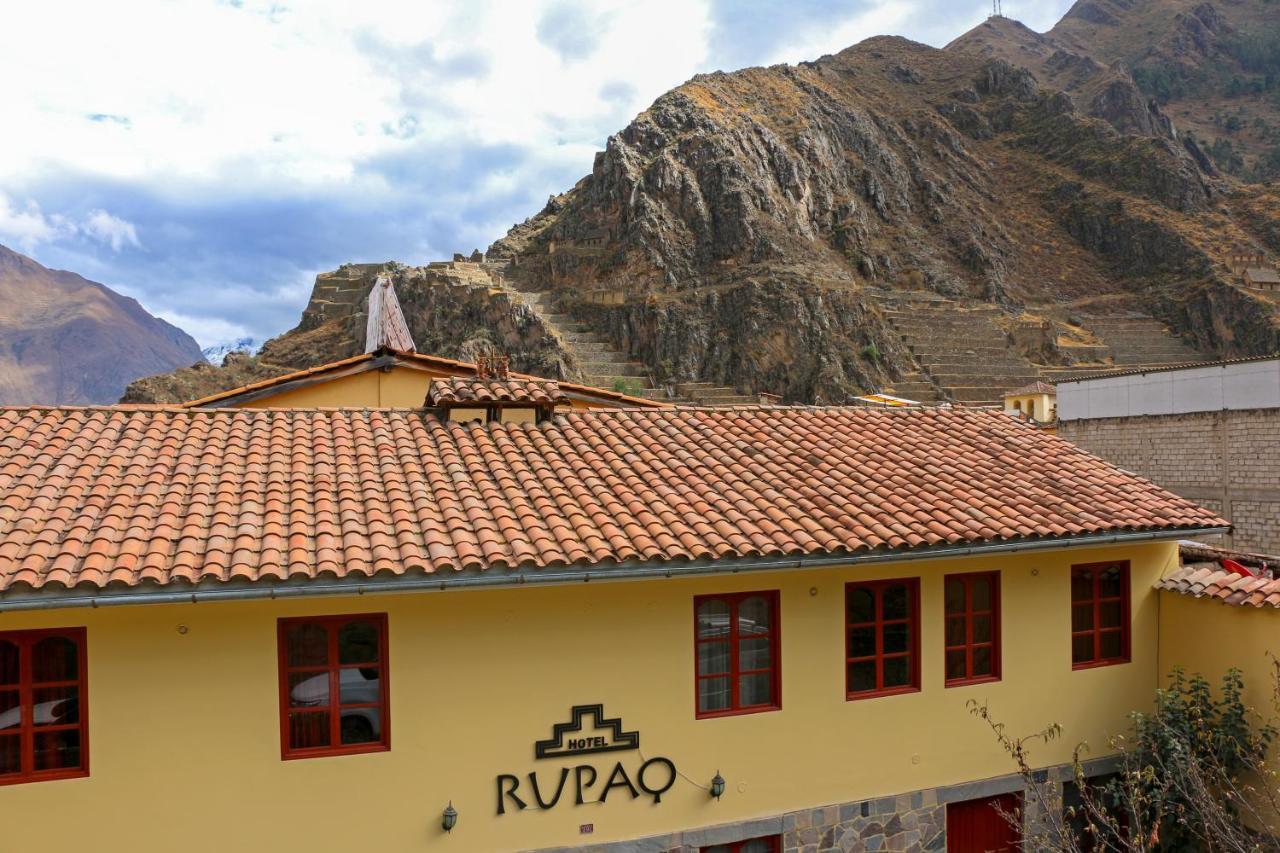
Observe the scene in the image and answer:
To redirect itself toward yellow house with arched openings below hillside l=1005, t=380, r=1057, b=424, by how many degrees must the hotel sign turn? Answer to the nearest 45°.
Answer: approximately 135° to its left

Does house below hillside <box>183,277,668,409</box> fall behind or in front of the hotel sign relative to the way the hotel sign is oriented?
behind

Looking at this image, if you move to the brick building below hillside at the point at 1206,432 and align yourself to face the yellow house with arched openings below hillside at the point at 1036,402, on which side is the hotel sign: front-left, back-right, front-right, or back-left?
back-left

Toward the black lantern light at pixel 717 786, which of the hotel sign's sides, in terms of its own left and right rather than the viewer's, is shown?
left

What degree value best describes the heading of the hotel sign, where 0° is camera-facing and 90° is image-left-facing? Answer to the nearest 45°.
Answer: approximately 0°

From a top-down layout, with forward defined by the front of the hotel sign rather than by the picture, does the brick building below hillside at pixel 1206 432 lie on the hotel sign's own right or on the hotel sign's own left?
on the hotel sign's own left
